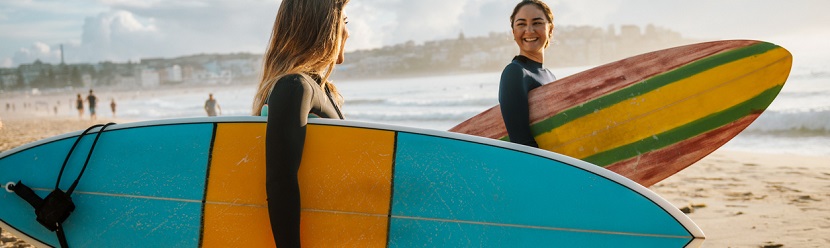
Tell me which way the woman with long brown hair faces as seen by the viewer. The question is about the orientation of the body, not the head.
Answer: to the viewer's right

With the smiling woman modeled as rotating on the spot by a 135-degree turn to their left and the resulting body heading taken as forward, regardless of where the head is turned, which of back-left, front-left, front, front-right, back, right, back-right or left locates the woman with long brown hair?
back-left

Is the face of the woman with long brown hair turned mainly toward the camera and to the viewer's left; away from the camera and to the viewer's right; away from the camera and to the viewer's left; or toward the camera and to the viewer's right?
away from the camera and to the viewer's right

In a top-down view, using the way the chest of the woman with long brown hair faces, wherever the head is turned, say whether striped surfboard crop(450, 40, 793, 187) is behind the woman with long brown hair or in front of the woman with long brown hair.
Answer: in front

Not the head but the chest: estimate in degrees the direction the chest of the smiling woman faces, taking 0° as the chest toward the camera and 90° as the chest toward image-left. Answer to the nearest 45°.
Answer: approximately 315°
